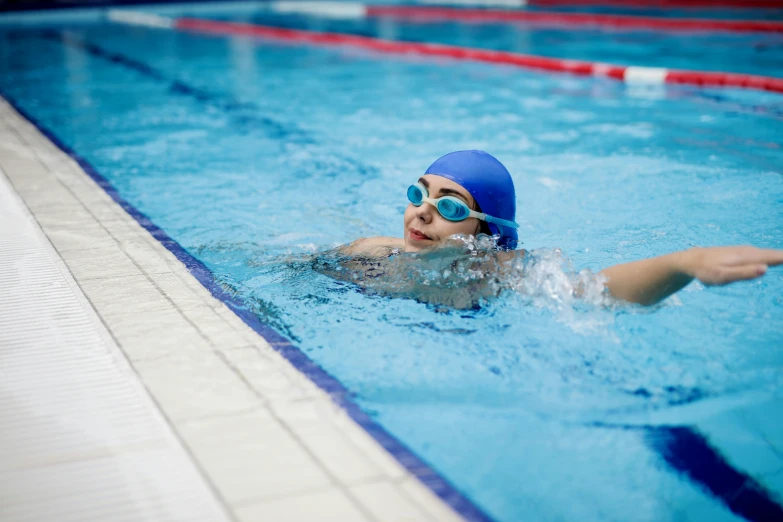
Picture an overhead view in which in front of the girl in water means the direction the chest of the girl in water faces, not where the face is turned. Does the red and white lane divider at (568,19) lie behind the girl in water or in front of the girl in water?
behind

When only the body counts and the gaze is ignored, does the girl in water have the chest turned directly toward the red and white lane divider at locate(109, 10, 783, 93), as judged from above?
no

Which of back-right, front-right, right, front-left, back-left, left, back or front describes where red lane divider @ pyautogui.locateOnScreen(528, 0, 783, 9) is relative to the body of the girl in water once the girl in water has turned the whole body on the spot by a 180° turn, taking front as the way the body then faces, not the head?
front-left

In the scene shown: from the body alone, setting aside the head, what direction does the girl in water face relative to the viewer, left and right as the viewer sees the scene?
facing the viewer and to the left of the viewer
